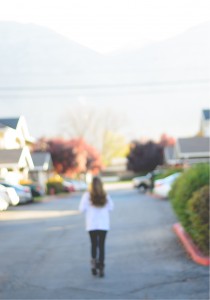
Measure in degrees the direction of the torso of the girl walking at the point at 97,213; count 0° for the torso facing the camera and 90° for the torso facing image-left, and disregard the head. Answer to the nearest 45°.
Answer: approximately 180°

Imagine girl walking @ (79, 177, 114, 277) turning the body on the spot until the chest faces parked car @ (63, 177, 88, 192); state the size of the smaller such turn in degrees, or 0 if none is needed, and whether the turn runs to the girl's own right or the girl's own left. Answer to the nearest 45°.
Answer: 0° — they already face it

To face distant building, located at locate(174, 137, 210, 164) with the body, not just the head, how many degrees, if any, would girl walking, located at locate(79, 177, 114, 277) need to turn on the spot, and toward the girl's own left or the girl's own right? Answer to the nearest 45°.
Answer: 0° — they already face it

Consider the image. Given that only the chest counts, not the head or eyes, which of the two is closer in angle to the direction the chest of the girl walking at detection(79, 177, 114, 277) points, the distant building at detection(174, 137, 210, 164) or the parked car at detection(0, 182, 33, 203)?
the distant building

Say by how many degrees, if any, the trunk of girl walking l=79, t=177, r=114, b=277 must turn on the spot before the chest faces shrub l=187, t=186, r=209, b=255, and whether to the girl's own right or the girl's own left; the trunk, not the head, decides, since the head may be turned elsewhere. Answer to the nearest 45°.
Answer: approximately 45° to the girl's own right

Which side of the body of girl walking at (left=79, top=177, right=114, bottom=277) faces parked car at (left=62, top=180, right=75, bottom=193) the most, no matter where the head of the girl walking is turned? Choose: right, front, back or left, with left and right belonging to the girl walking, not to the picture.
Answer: front
